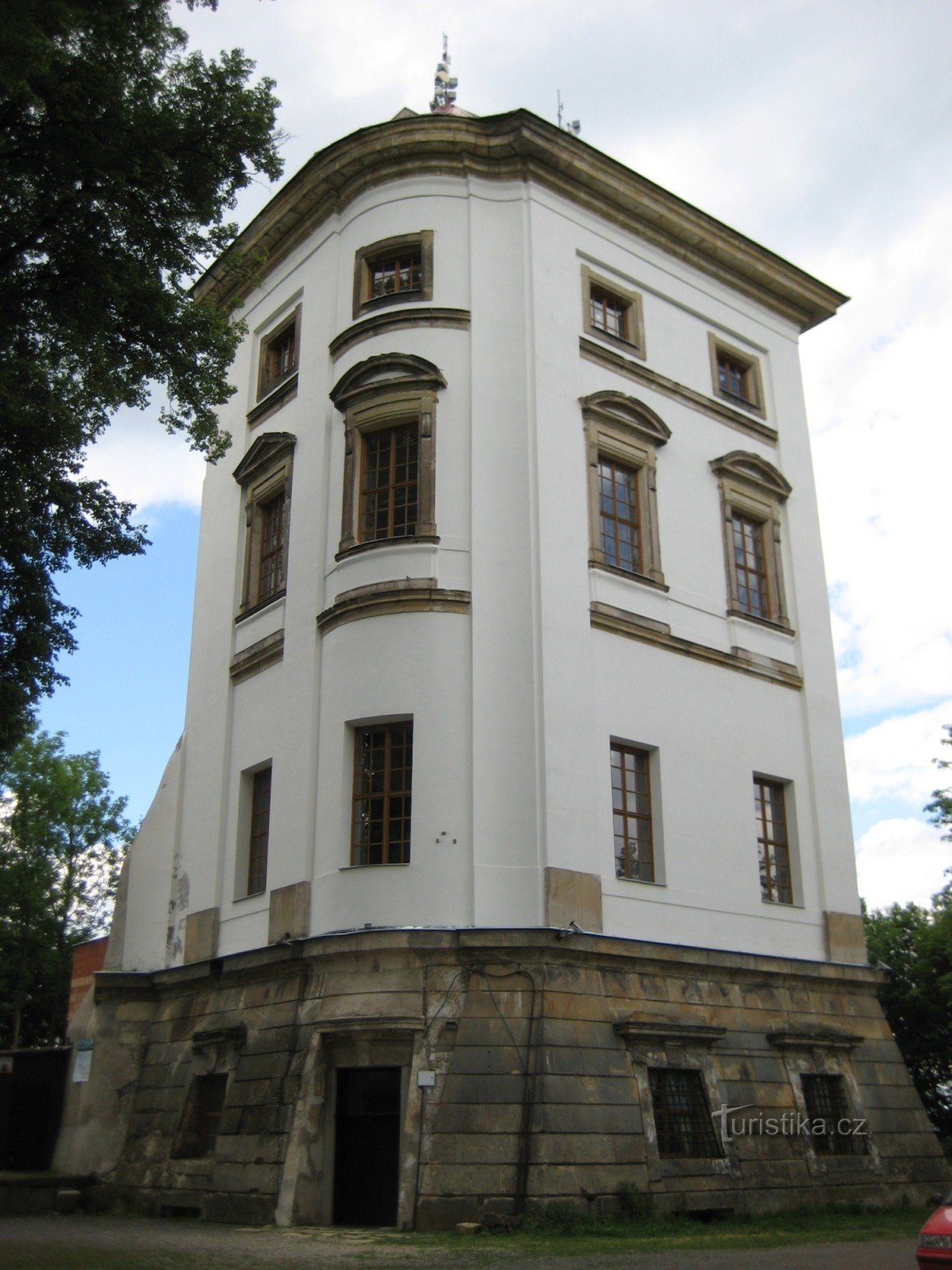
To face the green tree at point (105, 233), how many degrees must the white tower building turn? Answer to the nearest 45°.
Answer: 0° — it already faces it

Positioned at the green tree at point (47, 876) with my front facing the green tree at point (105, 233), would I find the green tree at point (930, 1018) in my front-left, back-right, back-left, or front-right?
front-left

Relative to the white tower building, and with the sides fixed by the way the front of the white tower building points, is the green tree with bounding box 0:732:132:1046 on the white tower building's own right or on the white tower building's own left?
on the white tower building's own right

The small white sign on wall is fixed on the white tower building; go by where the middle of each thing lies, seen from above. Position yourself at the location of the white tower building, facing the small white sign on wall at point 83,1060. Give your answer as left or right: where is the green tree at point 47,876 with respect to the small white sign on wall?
right

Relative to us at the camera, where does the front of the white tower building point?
facing the viewer and to the left of the viewer

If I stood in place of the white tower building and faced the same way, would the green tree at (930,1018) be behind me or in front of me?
behind

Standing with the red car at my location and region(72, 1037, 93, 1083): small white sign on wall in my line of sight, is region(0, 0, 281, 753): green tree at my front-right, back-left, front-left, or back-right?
front-left

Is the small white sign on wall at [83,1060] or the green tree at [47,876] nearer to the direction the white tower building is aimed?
the small white sign on wall

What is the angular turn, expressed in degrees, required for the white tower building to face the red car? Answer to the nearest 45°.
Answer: approximately 90° to its left
